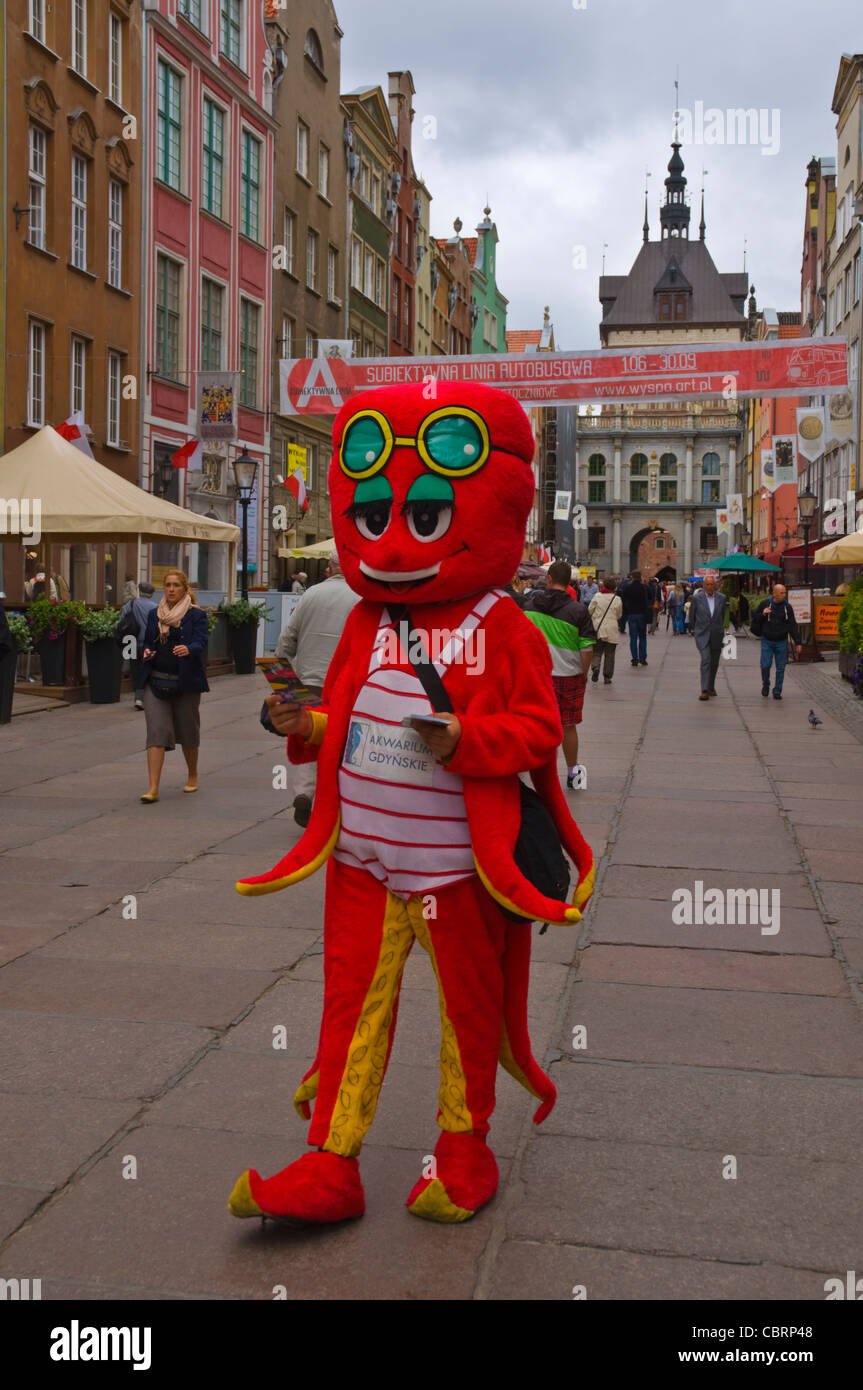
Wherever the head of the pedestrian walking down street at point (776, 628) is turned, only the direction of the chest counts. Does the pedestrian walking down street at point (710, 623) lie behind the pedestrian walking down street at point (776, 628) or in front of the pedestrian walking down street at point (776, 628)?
in front

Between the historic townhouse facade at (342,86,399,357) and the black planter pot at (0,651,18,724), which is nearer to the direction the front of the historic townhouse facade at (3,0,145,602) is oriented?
the black planter pot

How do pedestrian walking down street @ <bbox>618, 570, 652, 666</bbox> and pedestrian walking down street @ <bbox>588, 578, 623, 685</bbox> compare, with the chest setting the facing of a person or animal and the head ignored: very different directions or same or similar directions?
same or similar directions

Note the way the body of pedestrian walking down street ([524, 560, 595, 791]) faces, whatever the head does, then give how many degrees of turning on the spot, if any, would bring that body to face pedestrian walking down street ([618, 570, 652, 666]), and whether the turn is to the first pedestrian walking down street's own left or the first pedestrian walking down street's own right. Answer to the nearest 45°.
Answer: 0° — they already face them

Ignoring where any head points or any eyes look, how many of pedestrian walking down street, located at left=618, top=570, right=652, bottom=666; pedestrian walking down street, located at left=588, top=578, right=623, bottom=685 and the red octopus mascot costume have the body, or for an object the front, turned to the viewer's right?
0

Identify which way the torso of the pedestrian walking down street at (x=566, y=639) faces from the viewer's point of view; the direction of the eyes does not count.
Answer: away from the camera

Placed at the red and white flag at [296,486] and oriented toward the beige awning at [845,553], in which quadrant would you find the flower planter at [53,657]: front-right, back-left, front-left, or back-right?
front-right

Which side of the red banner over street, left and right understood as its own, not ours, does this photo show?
front

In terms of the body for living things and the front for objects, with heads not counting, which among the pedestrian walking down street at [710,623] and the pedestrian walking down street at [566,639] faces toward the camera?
the pedestrian walking down street at [710,623]

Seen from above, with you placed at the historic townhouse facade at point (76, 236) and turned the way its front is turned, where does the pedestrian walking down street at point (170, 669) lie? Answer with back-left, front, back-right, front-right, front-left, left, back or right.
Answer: front-right

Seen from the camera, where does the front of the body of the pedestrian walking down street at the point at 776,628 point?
toward the camera

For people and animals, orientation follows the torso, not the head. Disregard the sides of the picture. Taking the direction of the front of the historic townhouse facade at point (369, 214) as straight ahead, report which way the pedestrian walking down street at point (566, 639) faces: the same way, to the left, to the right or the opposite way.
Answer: to the left
